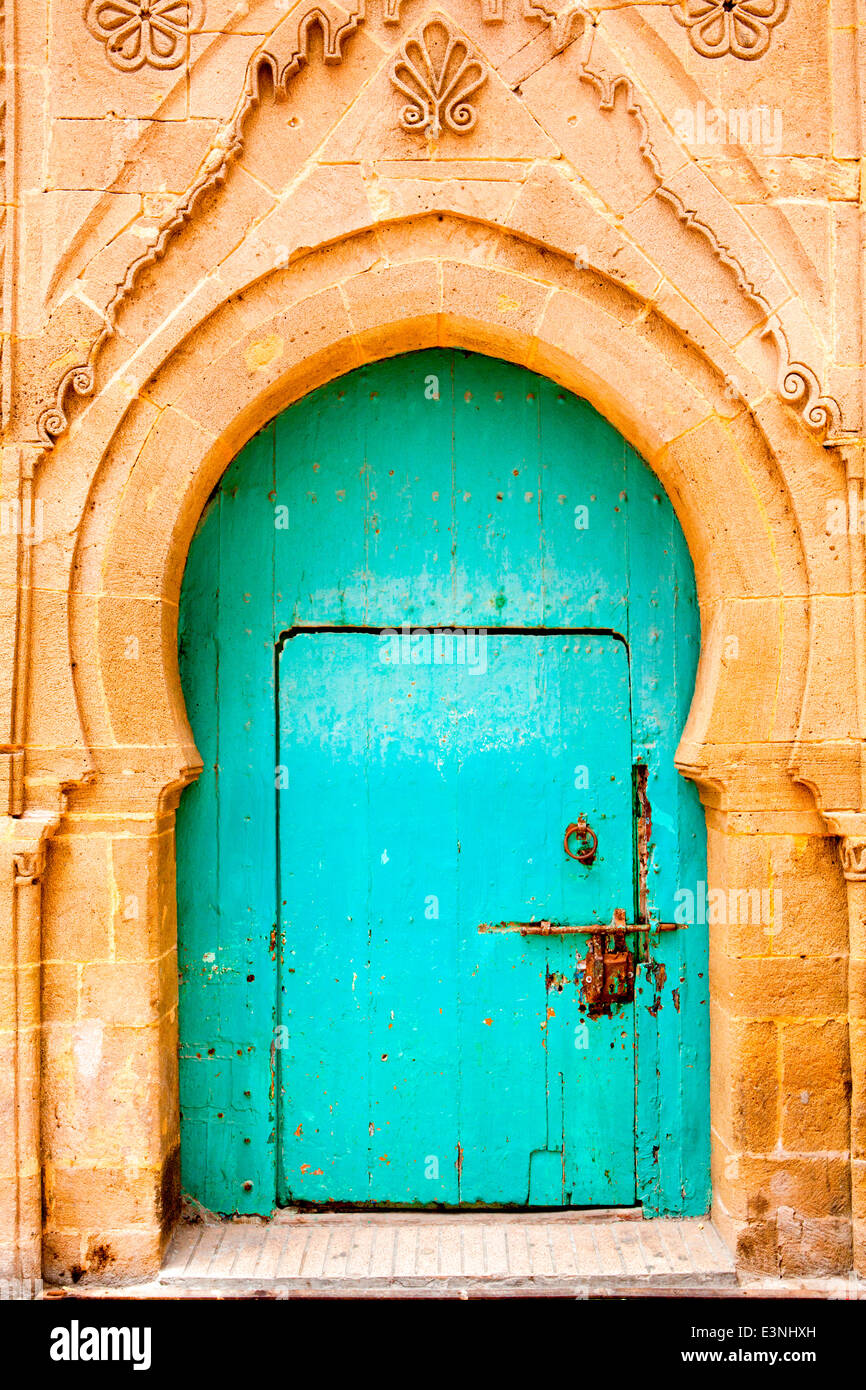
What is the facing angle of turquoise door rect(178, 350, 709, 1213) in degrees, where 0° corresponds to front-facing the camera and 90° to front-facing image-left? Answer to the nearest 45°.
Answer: approximately 0°

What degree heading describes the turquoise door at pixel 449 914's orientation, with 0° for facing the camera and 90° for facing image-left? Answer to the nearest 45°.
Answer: approximately 0°
